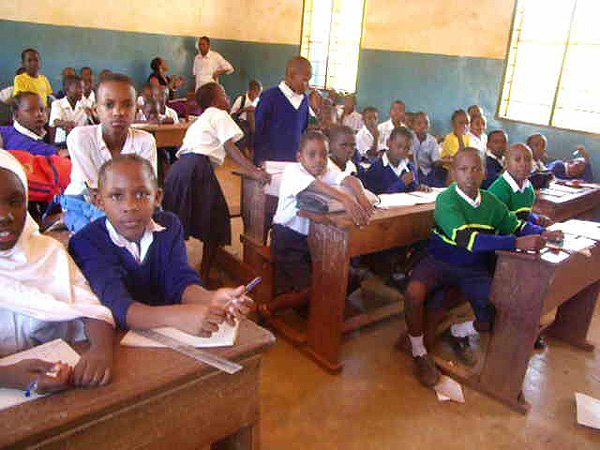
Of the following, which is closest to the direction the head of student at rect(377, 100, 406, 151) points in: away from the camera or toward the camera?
toward the camera

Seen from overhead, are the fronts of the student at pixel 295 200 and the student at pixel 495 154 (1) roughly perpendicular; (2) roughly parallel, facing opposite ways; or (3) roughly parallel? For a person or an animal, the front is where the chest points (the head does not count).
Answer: roughly parallel

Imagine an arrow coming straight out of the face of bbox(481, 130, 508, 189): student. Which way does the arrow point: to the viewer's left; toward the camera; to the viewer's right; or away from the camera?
toward the camera

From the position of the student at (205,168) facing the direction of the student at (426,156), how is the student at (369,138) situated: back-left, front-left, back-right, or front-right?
front-left

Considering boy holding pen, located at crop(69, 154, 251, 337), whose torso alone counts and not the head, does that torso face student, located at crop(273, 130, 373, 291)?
no

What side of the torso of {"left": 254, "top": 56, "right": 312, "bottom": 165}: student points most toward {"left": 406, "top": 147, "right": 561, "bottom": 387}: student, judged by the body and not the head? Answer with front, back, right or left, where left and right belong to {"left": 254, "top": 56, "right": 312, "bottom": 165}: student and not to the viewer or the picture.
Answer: front

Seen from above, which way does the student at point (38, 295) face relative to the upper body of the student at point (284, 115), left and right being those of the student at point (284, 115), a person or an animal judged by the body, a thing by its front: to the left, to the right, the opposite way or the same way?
the same way

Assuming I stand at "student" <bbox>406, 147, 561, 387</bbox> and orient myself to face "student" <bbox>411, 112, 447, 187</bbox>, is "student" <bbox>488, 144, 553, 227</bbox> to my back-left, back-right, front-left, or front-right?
front-right

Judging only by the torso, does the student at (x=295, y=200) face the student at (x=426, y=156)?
no

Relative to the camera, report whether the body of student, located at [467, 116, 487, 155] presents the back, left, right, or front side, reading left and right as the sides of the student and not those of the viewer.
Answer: front

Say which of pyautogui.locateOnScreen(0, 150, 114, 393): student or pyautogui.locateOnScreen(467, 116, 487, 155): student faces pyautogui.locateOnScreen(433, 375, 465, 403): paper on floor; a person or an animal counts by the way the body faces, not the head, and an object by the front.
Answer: pyautogui.locateOnScreen(467, 116, 487, 155): student

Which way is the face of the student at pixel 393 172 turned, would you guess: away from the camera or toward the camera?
toward the camera

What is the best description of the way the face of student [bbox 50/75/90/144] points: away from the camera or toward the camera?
toward the camera

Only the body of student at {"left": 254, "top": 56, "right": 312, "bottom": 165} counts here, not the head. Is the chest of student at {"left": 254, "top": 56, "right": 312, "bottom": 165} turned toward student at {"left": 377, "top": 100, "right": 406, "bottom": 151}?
no

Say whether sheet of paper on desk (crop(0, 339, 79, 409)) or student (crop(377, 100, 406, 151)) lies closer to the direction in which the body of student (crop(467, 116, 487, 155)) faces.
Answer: the sheet of paper on desk

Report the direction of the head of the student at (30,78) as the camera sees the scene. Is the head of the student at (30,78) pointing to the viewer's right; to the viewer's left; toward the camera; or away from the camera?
toward the camera

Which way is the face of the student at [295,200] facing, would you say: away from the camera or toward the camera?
toward the camera

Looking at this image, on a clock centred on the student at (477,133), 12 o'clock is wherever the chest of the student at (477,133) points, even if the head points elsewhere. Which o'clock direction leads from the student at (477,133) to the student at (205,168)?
the student at (205,168) is roughly at 1 o'clock from the student at (477,133).

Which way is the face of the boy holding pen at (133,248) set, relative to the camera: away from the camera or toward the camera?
toward the camera

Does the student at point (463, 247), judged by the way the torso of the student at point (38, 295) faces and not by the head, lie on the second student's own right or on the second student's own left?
on the second student's own left
